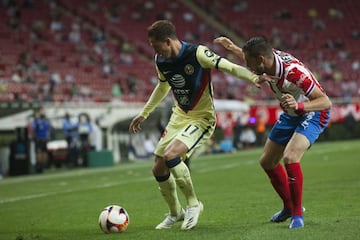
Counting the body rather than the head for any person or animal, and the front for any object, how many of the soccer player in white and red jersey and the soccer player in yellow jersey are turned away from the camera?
0

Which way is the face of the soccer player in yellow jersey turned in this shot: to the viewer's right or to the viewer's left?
to the viewer's left

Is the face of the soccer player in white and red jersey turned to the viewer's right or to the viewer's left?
to the viewer's left

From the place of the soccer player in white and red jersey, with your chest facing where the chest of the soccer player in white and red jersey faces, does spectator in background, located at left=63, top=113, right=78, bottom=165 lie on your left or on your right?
on your right

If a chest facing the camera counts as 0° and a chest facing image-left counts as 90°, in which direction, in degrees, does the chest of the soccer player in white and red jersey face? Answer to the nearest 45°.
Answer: approximately 45°

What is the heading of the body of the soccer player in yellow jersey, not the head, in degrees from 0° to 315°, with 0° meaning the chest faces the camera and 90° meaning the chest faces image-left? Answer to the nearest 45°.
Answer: approximately 45°

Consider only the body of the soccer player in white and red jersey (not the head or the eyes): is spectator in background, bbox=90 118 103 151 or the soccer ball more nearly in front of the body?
the soccer ball

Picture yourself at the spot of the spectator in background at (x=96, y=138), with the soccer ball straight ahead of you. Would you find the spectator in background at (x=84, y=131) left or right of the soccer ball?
right
